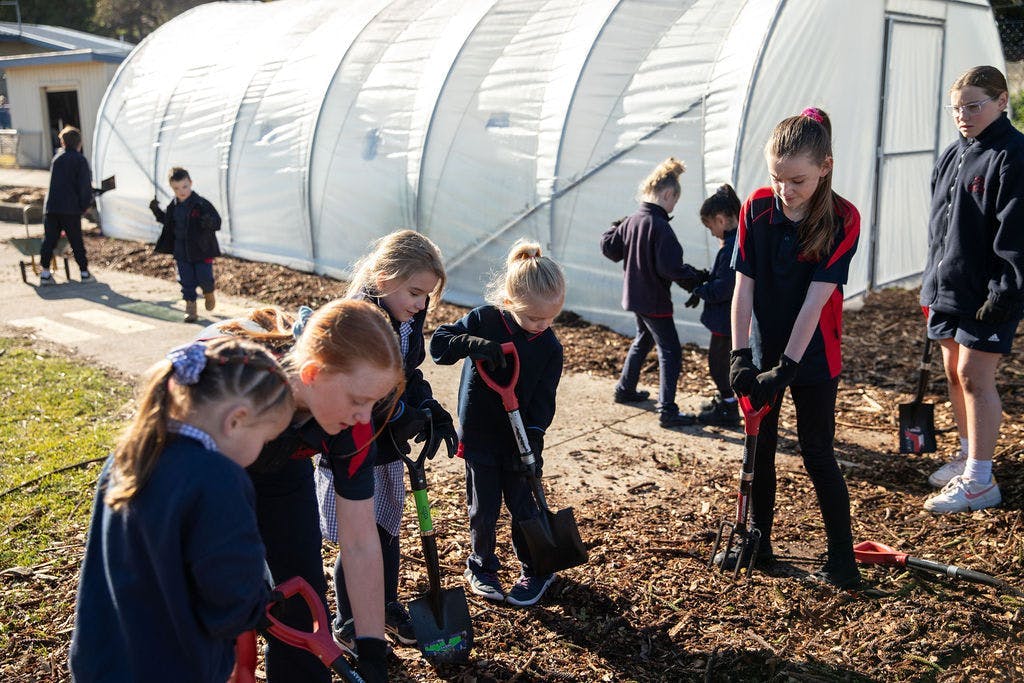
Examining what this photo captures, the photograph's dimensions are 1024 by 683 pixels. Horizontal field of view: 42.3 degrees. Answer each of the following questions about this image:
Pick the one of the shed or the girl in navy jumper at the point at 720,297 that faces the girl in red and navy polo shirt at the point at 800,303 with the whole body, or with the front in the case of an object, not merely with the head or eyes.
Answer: the shed

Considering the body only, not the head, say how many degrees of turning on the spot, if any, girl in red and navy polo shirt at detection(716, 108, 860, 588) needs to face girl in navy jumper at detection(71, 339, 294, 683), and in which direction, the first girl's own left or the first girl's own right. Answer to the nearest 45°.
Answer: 0° — they already face them

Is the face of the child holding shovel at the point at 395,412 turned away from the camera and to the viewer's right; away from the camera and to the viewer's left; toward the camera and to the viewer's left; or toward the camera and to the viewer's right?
toward the camera and to the viewer's right

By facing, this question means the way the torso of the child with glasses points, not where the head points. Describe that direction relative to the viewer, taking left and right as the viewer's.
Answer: facing the viewer and to the left of the viewer

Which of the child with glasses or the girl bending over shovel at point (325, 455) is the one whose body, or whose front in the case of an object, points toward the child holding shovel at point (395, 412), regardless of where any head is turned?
the child with glasses

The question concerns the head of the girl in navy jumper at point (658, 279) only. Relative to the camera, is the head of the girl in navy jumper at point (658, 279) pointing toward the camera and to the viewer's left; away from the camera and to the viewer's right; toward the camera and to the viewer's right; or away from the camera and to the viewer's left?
away from the camera and to the viewer's right

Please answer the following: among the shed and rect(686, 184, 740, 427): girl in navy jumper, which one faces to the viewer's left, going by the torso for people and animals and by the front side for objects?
the girl in navy jumper

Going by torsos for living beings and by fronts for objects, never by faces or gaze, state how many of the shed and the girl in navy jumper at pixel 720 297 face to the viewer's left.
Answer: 1

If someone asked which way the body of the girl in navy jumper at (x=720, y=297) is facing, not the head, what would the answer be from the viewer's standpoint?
to the viewer's left

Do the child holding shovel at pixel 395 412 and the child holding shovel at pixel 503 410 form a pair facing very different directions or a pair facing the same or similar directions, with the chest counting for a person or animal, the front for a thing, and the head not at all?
same or similar directions

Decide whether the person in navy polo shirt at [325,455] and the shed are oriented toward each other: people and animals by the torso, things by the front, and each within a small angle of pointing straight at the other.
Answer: no

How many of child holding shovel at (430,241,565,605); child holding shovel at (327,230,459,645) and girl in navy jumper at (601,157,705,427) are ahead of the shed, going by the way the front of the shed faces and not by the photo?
3

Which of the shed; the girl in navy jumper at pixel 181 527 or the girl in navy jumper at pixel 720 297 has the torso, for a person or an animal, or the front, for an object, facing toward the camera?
the shed

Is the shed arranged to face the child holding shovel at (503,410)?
yes

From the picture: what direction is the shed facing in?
toward the camera

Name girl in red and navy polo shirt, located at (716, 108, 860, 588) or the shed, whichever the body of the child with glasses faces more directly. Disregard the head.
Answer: the girl in red and navy polo shirt

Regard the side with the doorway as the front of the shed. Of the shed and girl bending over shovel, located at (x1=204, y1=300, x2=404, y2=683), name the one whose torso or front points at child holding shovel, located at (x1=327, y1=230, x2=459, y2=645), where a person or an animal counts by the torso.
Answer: the shed

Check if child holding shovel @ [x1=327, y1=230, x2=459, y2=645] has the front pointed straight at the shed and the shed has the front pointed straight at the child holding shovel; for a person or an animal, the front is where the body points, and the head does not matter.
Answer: no
